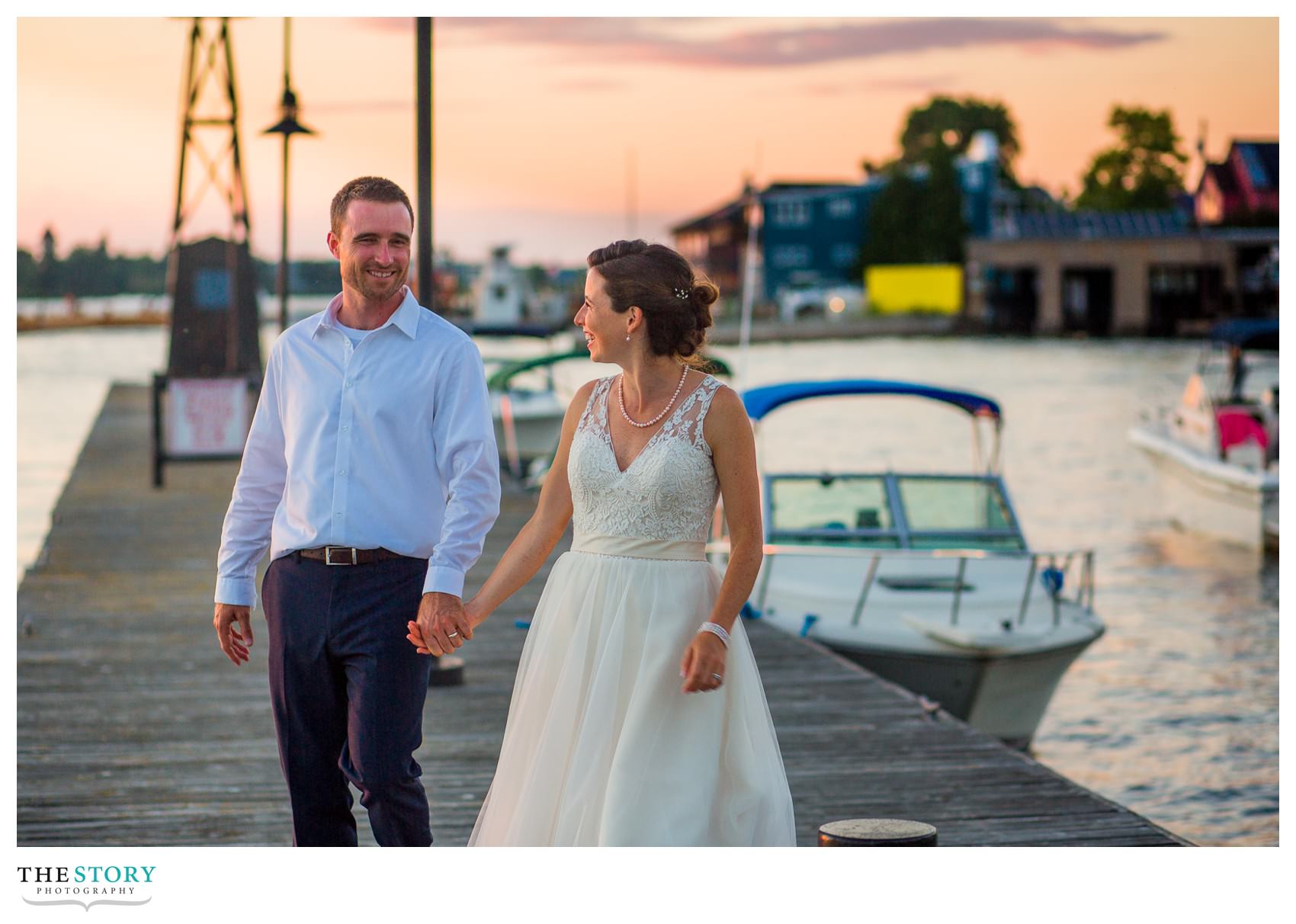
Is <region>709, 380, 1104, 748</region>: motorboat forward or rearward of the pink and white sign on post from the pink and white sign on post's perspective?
forward

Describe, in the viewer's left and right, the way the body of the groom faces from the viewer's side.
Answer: facing the viewer

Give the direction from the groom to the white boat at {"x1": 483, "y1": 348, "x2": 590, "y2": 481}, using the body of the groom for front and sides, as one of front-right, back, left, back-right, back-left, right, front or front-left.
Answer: back

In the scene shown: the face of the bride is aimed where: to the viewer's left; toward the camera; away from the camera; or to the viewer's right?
to the viewer's left

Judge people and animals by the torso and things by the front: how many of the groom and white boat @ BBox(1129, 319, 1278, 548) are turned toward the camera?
1

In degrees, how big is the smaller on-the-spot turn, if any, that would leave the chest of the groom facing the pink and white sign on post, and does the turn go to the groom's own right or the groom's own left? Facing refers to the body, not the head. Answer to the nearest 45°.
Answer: approximately 180°

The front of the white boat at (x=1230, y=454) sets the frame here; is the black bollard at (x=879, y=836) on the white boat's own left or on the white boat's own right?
on the white boat's own left

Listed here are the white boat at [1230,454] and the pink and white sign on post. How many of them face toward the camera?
1

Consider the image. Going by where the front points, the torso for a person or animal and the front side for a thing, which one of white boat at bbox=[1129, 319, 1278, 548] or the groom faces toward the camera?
the groom

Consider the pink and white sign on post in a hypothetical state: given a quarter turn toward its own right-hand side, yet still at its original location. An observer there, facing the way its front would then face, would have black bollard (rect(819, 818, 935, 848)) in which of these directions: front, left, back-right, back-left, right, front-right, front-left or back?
left

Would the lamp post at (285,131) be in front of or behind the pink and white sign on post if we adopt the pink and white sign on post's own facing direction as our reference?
behind

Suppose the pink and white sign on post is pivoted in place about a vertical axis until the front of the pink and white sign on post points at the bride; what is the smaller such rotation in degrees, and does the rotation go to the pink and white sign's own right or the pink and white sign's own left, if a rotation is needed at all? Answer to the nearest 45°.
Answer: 0° — it already faces them
